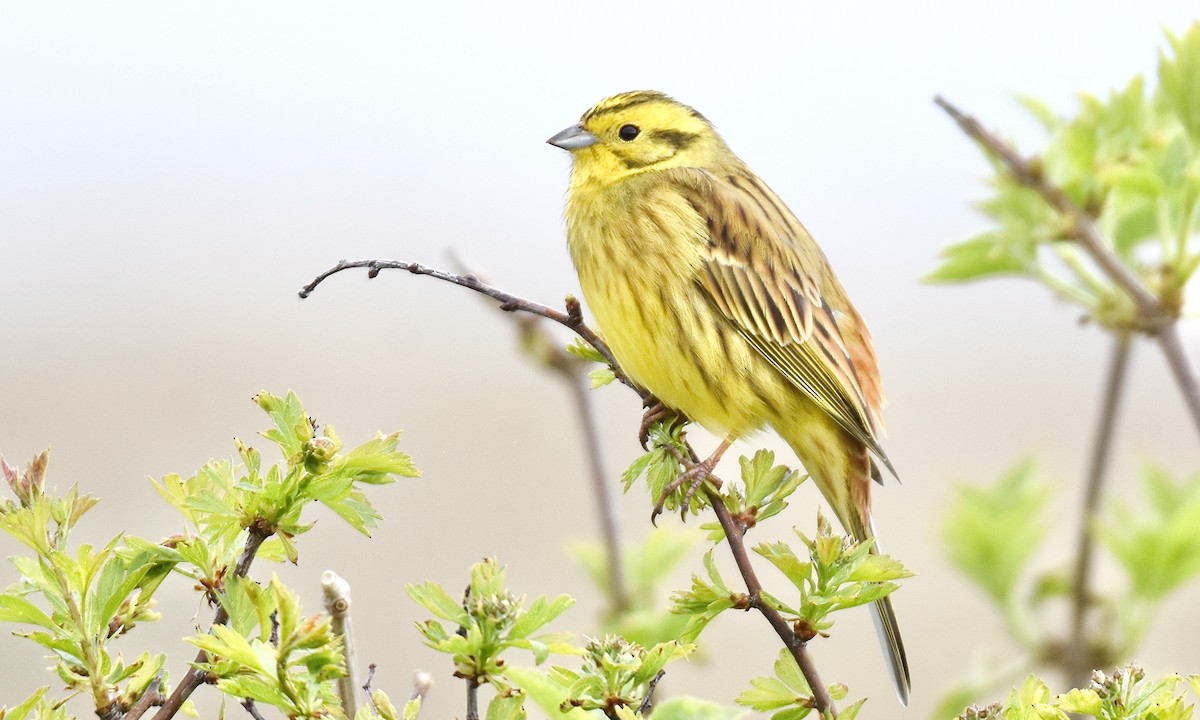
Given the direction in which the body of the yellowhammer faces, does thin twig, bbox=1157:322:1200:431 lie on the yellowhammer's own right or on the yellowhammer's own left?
on the yellowhammer's own left

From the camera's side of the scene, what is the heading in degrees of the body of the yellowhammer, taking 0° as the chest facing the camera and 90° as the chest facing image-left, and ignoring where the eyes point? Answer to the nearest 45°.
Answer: approximately 90°

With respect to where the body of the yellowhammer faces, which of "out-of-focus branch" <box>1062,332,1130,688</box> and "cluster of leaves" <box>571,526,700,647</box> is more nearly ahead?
the cluster of leaves
